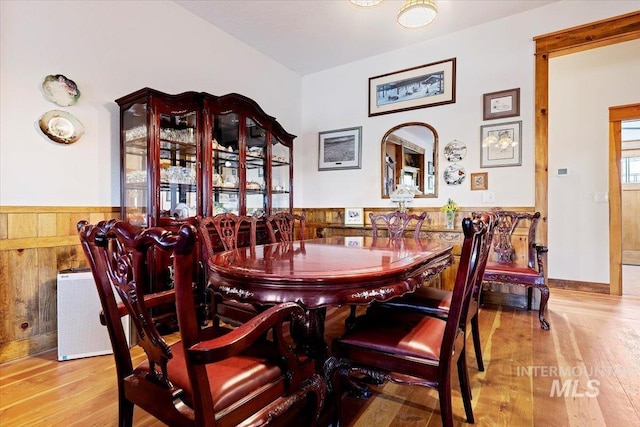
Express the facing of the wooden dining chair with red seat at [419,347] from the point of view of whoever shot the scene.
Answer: facing to the left of the viewer

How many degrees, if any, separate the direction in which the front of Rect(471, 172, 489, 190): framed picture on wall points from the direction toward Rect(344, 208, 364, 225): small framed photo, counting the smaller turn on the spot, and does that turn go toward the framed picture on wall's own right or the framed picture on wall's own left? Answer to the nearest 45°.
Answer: approximately 90° to the framed picture on wall's own right

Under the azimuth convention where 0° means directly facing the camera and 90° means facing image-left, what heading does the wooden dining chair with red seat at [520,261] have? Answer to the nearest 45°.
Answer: approximately 0°

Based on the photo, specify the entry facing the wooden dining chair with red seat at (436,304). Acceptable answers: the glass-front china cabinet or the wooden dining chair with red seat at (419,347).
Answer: the glass-front china cabinet
